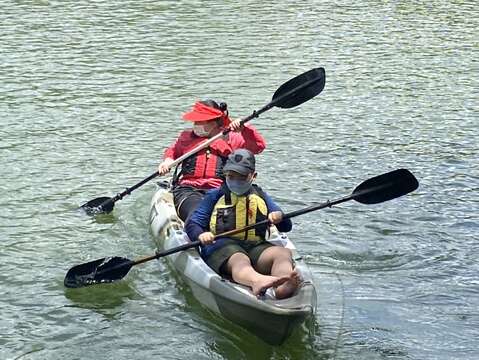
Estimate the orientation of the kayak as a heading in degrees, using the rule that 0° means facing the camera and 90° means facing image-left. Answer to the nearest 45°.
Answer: approximately 315°
